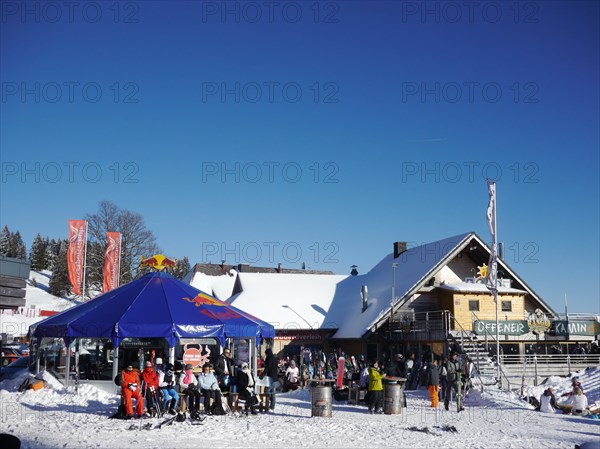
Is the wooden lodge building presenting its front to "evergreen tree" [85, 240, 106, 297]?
no

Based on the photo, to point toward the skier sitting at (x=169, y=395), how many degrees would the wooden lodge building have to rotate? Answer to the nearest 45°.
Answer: approximately 45° to its right

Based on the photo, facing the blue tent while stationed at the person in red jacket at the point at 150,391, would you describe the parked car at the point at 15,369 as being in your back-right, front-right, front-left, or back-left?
front-left

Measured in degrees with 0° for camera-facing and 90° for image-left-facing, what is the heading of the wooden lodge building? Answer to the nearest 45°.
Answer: approximately 315°

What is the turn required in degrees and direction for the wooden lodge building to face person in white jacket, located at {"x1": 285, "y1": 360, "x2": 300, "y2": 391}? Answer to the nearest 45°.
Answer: approximately 90° to its right

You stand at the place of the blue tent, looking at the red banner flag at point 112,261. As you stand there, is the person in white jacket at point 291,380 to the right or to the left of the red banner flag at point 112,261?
right

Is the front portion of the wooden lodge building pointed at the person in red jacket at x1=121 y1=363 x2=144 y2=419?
no

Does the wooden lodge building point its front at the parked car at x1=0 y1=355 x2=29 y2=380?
no

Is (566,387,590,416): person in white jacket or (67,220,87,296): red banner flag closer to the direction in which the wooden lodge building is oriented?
the person in white jacket

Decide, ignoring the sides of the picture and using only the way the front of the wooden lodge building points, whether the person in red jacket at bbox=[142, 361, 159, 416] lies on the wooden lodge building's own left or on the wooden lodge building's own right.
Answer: on the wooden lodge building's own right

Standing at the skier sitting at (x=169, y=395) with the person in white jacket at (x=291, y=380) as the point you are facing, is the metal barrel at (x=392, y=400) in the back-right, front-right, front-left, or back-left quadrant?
front-right

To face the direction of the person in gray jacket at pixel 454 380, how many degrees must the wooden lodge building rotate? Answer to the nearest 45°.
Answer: approximately 45° to its right

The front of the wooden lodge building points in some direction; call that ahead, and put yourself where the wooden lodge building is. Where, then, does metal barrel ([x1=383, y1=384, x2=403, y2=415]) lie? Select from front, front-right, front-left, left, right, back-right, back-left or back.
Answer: front-right

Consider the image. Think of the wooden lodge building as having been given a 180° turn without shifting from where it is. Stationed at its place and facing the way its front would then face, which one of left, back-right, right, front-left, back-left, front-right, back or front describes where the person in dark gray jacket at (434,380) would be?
back-left

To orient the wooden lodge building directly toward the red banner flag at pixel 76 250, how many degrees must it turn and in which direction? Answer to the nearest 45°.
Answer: approximately 135° to its right

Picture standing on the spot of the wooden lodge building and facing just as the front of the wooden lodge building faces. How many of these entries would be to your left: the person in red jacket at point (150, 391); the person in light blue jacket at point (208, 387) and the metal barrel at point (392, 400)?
0
